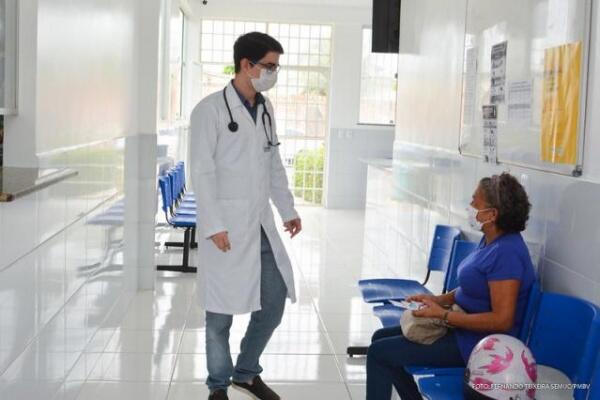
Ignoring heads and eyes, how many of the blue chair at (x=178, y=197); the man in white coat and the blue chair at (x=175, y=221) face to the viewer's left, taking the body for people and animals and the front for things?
0

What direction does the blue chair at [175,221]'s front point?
to the viewer's right

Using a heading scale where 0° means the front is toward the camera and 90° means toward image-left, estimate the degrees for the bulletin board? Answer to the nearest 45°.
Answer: approximately 45°

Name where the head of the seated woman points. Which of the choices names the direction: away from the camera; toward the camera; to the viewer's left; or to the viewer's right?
to the viewer's left

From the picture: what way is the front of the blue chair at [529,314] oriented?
to the viewer's left

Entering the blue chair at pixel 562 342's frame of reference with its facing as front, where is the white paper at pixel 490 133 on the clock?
The white paper is roughly at 4 o'clock from the blue chair.

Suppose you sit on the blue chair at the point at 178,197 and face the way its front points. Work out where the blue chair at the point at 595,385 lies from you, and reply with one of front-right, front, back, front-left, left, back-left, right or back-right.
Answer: right

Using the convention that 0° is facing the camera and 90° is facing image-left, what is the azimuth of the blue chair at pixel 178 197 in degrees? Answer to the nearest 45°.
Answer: approximately 270°

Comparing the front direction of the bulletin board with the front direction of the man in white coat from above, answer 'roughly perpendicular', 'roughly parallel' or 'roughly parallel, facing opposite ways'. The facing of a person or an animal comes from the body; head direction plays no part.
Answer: roughly perpendicular

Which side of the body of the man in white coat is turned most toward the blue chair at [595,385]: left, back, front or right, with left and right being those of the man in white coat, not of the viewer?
front

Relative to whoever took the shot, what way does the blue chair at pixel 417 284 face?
facing to the left of the viewer

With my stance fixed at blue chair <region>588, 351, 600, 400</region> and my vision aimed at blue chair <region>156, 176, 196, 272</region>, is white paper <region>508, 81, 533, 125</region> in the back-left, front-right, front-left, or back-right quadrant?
front-right

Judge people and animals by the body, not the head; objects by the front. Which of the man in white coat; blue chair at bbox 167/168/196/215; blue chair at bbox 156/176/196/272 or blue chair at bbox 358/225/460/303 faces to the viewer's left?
blue chair at bbox 358/225/460/303
